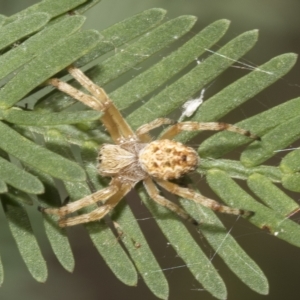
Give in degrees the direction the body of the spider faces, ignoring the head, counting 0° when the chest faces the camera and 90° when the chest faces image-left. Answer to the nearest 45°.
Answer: approximately 90°

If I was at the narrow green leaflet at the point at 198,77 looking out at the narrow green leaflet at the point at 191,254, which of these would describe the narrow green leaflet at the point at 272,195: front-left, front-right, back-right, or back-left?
front-left
